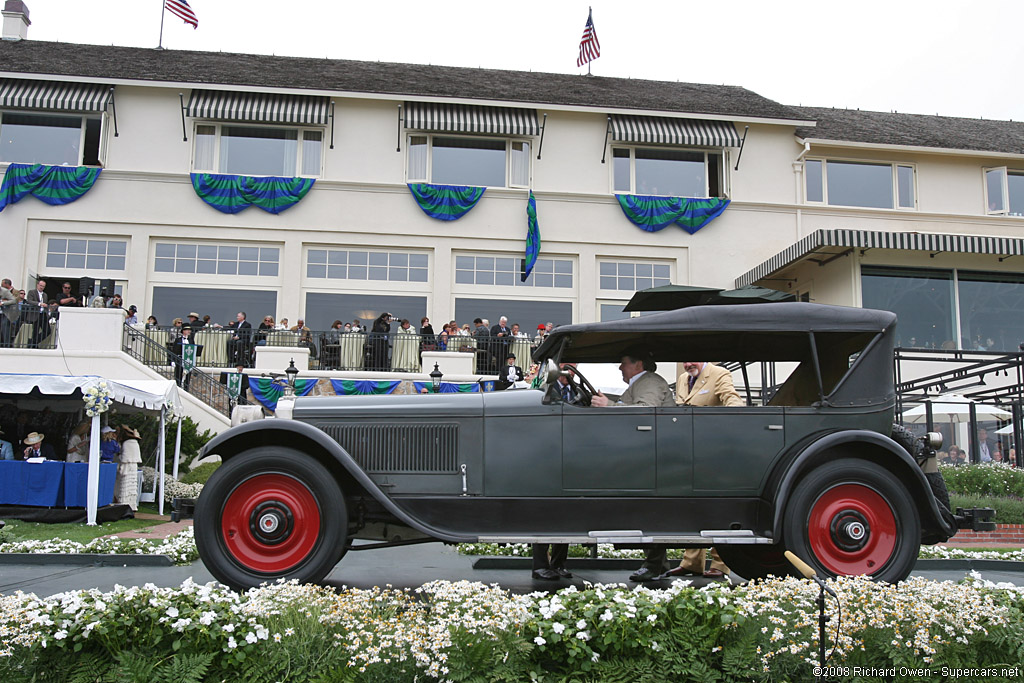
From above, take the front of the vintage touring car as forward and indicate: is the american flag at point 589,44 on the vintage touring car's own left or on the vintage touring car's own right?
on the vintage touring car's own right

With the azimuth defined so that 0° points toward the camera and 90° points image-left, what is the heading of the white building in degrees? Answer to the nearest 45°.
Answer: approximately 0°

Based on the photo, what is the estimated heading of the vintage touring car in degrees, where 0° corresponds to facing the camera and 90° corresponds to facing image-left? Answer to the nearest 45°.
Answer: approximately 90°

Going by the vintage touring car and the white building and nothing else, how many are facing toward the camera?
1

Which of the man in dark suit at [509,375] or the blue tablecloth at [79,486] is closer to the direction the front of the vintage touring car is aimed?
the blue tablecloth

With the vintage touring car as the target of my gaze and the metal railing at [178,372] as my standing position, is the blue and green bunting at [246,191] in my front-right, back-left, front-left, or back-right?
back-left

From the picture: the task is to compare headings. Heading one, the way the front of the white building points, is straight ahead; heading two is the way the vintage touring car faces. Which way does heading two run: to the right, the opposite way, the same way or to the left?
to the right

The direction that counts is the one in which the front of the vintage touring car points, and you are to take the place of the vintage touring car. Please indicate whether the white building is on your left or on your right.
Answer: on your right
